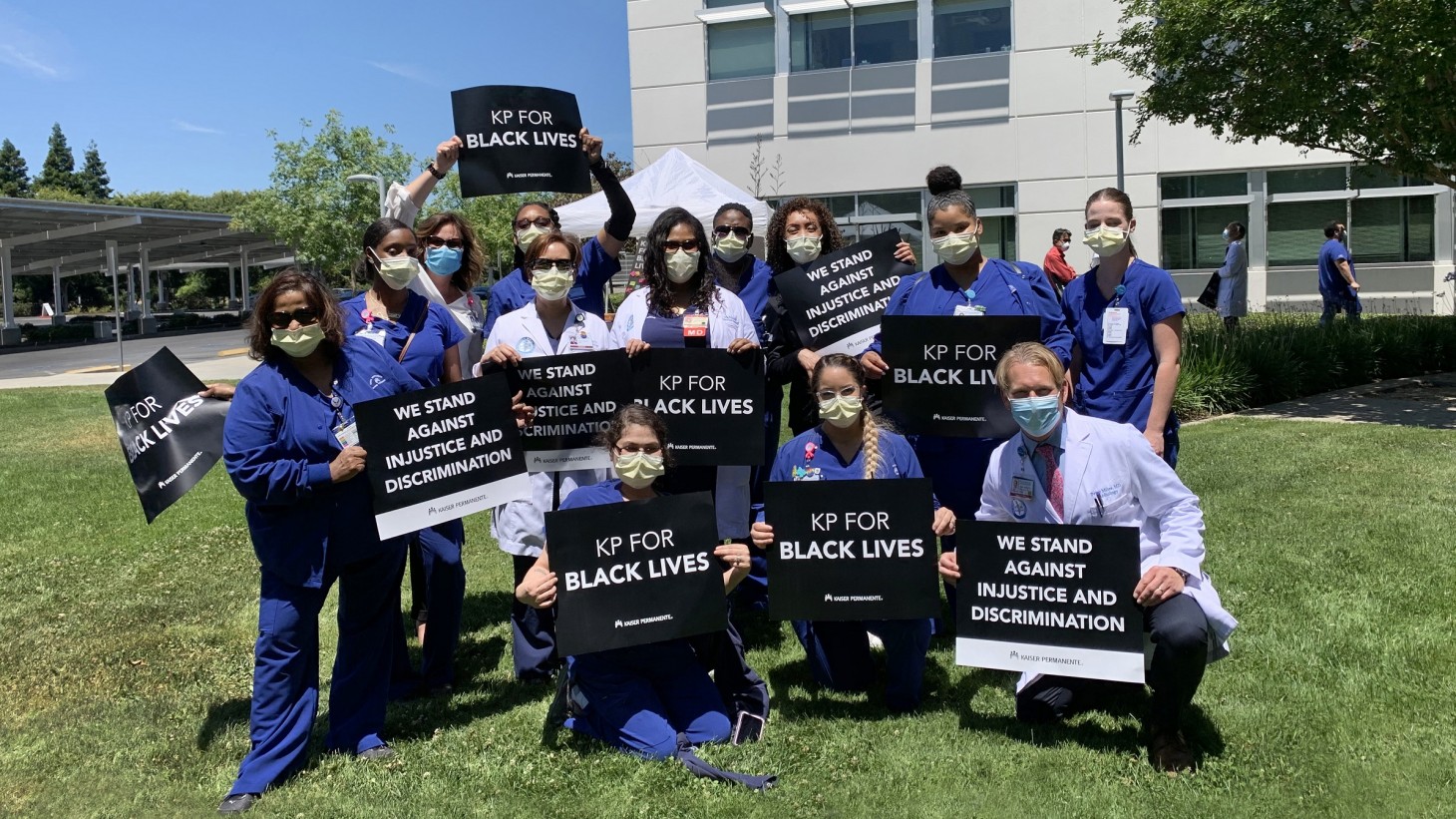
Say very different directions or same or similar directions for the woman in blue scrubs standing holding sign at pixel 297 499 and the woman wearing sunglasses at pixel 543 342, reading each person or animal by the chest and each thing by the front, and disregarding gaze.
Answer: same or similar directions

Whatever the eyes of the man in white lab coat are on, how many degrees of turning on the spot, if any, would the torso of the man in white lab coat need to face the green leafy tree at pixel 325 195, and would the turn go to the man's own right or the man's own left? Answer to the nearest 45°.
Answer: approximately 135° to the man's own right

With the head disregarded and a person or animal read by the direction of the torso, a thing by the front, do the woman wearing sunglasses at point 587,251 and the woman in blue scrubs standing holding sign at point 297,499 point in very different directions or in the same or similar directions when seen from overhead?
same or similar directions

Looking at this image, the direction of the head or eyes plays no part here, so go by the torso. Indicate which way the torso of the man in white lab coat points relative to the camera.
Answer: toward the camera

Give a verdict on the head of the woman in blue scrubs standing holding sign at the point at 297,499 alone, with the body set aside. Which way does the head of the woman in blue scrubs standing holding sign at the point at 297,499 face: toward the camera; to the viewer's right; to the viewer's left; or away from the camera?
toward the camera

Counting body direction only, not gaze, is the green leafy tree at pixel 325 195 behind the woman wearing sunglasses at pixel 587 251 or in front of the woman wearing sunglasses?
behind

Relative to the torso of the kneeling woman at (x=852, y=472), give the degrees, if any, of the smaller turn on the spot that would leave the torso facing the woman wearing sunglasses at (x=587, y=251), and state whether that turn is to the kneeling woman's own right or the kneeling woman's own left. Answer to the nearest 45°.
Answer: approximately 135° to the kneeling woman's own right

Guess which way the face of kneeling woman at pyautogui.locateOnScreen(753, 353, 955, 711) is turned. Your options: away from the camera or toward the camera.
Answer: toward the camera

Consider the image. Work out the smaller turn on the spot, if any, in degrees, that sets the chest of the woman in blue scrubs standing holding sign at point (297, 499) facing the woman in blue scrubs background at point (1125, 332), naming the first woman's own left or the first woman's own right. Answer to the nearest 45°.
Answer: approximately 90° to the first woman's own left

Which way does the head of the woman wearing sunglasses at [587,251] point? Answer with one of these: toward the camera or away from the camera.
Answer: toward the camera

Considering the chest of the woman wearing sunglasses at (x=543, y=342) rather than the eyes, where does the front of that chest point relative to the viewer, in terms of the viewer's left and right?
facing the viewer

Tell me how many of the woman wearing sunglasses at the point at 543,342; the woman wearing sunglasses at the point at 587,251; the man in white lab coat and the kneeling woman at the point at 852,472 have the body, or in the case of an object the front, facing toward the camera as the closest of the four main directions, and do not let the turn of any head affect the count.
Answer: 4
